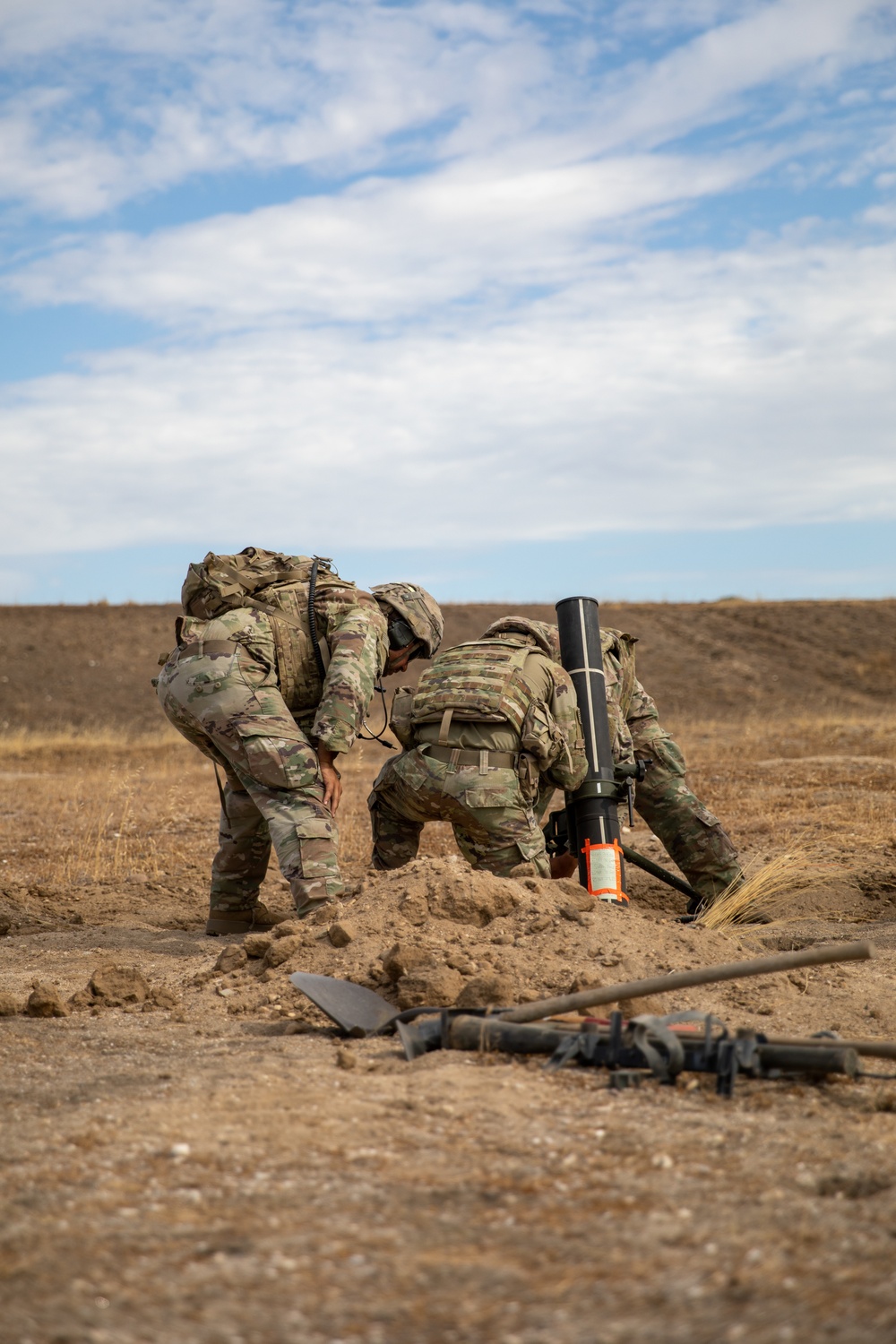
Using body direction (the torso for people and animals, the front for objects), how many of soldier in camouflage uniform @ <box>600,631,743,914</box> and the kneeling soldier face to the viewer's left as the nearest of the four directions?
1

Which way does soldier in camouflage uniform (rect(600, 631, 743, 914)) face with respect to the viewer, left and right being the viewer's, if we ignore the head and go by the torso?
facing to the left of the viewer

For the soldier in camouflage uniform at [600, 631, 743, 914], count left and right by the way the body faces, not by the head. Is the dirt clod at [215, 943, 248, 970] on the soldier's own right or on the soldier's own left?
on the soldier's own left

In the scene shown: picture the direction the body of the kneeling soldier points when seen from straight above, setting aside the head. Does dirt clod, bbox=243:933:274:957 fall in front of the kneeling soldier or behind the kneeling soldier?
behind

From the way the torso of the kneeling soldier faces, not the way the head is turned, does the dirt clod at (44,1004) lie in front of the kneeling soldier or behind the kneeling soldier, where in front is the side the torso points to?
behind

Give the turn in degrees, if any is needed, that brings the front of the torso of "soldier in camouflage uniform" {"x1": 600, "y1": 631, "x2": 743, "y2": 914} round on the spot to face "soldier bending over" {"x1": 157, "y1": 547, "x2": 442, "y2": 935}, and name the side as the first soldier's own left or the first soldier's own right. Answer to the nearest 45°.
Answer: approximately 45° to the first soldier's own left

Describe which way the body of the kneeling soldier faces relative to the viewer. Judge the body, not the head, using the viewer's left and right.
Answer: facing away from the viewer and to the right of the viewer

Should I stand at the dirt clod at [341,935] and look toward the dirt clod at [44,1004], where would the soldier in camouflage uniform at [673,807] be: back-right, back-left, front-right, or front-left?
back-right

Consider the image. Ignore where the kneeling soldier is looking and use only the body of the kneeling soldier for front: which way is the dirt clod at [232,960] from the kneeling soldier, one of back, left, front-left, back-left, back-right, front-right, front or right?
back
